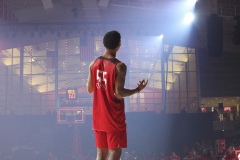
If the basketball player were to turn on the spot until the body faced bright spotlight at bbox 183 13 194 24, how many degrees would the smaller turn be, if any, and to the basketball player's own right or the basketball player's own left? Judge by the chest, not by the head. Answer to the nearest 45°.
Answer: approximately 45° to the basketball player's own left

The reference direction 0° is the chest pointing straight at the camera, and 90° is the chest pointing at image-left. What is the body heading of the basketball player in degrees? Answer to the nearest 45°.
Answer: approximately 225°

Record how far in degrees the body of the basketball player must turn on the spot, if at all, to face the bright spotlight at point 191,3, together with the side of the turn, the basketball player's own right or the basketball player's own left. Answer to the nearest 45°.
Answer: approximately 45° to the basketball player's own left
